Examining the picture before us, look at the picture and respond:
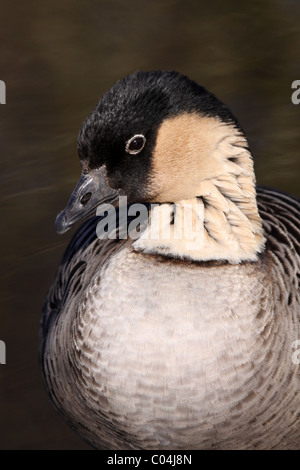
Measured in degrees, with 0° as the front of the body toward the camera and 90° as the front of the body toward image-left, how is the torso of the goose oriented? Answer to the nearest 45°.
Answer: approximately 0°
